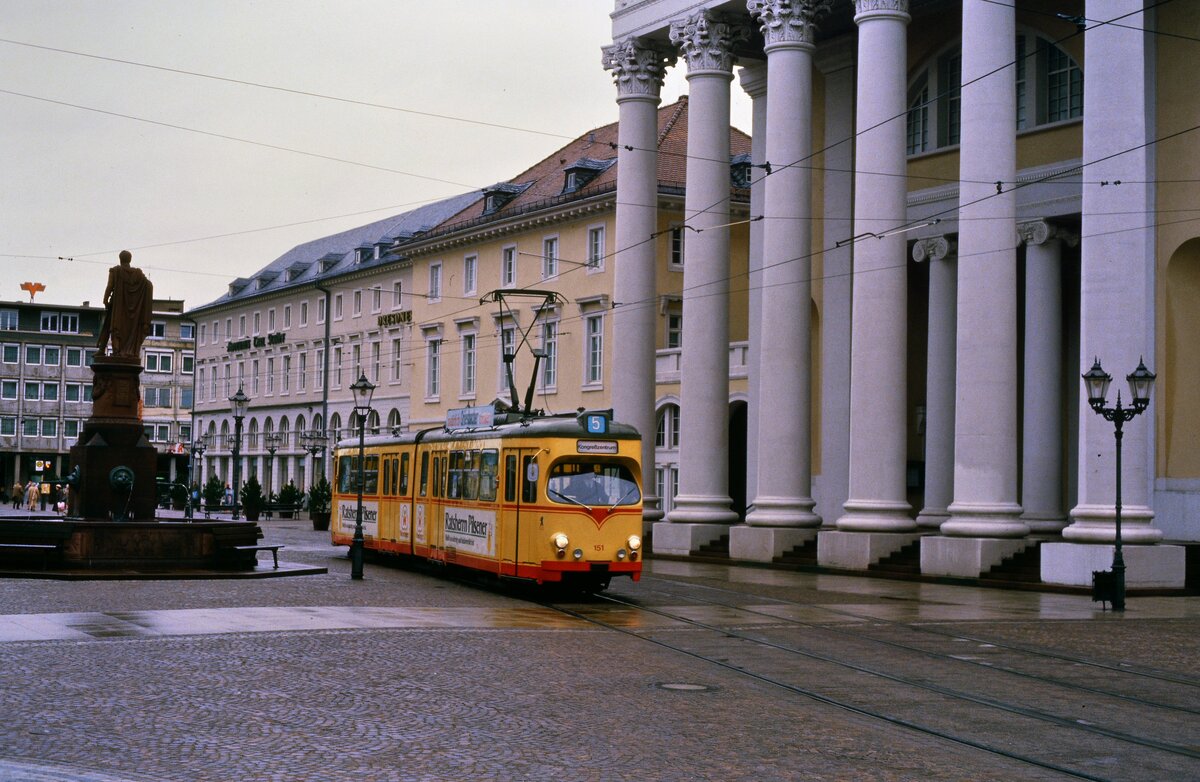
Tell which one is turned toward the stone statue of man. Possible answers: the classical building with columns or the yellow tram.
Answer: the classical building with columns

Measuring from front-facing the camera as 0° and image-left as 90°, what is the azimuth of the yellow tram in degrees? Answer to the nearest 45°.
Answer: approximately 315°

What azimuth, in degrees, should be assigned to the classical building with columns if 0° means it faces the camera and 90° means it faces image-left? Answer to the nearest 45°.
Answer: approximately 45°

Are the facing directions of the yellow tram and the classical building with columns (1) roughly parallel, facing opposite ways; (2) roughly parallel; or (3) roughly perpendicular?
roughly perpendicular
